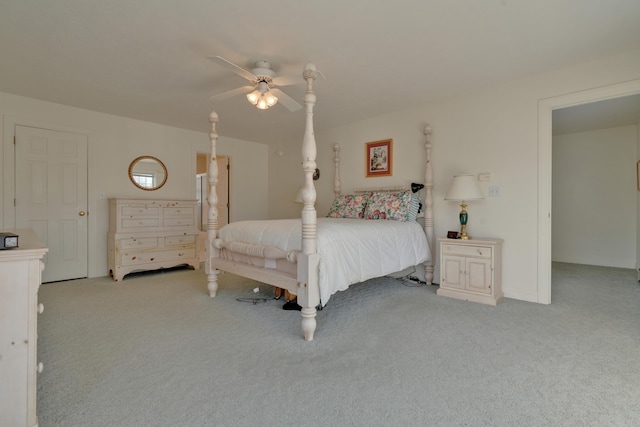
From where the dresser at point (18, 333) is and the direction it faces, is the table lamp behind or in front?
in front

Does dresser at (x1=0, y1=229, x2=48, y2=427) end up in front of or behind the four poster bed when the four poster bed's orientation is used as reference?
in front

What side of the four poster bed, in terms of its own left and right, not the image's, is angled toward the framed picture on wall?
back

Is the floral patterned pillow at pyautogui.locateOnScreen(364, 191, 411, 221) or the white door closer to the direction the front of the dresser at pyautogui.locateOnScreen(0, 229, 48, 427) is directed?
the floral patterned pillow

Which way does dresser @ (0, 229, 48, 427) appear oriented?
to the viewer's right

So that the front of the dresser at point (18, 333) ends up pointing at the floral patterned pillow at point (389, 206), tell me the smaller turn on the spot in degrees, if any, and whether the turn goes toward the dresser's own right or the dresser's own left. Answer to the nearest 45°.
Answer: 0° — it already faces it

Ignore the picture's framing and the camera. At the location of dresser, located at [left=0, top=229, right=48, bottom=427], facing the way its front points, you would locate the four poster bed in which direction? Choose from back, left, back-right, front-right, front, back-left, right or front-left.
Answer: front

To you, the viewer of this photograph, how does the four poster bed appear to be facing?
facing the viewer and to the left of the viewer

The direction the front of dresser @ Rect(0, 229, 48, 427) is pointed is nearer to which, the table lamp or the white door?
the table lamp

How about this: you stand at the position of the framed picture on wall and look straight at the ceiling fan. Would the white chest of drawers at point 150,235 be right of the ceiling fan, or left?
right

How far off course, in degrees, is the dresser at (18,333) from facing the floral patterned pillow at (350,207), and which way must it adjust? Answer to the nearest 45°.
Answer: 0° — it already faces it

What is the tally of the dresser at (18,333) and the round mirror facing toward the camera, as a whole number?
1

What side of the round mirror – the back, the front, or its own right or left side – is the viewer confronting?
front

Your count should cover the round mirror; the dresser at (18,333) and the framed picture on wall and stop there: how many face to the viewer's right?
1

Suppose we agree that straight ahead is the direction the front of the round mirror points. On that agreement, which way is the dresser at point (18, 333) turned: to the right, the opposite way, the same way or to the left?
to the left

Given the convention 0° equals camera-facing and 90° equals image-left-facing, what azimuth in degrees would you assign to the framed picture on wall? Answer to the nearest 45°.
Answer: approximately 45°

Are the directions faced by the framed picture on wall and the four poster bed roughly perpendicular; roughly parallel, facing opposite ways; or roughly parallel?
roughly parallel
